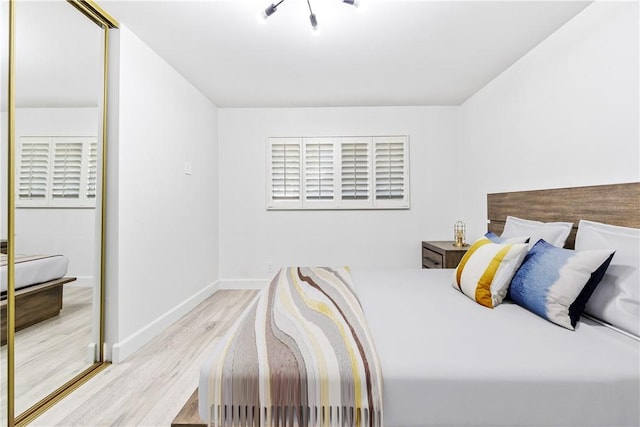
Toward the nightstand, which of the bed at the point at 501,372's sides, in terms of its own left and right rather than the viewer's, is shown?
right

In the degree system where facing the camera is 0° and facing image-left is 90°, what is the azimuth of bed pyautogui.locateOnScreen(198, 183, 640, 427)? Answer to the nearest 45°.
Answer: approximately 90°

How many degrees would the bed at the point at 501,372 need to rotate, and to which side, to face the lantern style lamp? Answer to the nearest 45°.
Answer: approximately 90° to its right
